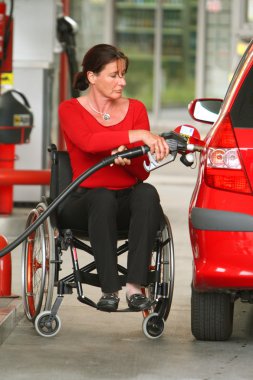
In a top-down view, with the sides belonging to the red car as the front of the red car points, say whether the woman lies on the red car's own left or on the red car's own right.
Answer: on the red car's own left

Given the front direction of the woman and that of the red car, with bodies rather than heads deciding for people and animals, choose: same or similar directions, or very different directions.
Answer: very different directions

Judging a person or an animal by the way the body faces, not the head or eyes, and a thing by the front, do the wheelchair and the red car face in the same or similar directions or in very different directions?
very different directions

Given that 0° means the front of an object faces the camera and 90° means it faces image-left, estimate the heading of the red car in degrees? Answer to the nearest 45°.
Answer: approximately 180°

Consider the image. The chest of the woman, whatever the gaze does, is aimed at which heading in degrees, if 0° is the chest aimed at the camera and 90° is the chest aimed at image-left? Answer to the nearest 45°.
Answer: approximately 0°

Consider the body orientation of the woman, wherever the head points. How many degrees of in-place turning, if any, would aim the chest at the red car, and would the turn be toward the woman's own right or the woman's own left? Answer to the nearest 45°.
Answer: approximately 45° to the woman's own left

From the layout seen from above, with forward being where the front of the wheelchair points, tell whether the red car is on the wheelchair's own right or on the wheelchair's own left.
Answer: on the wheelchair's own left

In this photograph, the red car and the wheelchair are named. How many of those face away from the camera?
1

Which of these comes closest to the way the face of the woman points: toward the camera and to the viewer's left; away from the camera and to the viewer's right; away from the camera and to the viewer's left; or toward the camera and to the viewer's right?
toward the camera and to the viewer's right
